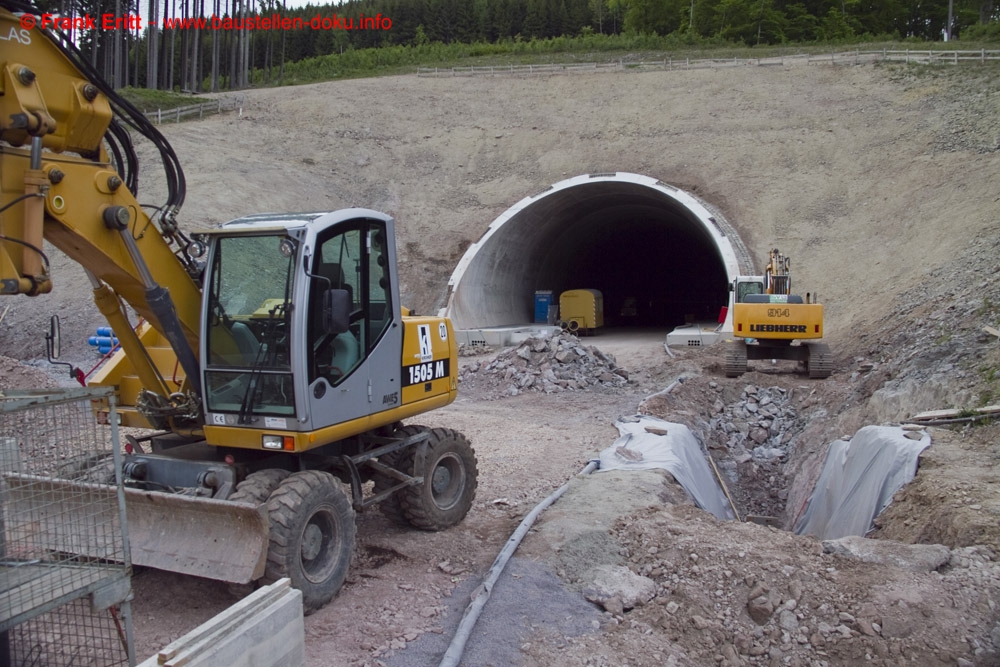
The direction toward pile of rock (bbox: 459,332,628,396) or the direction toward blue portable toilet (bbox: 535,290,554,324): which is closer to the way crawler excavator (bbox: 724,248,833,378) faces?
the blue portable toilet

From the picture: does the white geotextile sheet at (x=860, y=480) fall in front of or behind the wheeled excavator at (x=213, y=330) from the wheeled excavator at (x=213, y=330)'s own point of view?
behind

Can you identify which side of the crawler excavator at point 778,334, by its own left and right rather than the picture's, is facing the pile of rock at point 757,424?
back

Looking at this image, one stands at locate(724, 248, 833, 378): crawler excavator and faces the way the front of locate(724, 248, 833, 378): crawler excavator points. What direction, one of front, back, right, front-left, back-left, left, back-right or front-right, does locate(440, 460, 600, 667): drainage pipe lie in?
back

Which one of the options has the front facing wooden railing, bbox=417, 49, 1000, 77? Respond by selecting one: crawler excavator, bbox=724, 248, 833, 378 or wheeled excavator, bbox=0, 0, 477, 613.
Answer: crawler excavator, bbox=724, 248, 833, 378

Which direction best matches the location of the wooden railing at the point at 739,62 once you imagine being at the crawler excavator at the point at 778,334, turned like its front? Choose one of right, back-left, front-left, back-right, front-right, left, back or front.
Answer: front

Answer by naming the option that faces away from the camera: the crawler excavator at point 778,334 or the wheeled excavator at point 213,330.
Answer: the crawler excavator at point 778,334

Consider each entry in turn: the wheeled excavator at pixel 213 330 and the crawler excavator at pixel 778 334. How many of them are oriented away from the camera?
1

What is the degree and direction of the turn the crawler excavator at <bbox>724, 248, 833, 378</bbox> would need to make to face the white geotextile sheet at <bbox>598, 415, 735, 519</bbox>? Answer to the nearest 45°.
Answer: approximately 180°

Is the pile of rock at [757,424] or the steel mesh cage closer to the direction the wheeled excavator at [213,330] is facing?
the steel mesh cage

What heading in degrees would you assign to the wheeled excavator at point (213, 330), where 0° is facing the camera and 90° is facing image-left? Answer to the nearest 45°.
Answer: approximately 45°

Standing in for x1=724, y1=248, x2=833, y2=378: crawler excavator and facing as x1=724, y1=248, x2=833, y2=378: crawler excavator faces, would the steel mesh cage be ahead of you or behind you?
behind

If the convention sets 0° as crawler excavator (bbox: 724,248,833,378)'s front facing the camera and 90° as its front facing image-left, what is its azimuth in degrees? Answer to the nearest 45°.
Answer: approximately 180°

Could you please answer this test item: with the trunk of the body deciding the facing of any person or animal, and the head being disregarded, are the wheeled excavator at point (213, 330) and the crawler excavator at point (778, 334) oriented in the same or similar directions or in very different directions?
very different directions

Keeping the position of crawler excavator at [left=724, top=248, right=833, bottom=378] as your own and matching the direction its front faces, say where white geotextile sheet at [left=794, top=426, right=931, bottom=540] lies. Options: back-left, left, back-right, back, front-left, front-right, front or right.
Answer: back

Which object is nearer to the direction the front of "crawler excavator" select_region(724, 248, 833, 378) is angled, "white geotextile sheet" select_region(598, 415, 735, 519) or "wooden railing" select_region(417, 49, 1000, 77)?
the wooden railing
